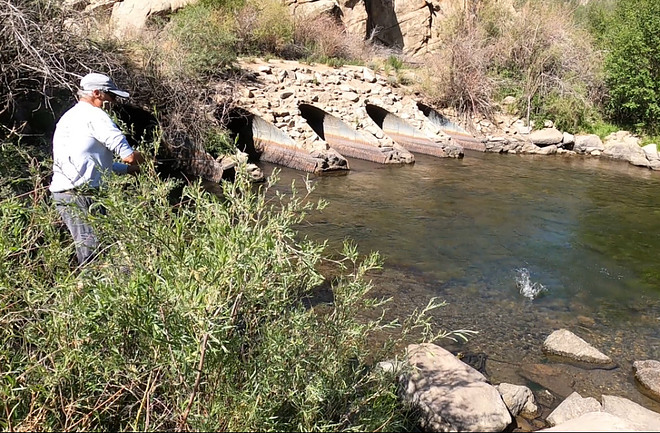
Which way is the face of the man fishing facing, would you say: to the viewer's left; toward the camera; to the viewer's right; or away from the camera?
to the viewer's right

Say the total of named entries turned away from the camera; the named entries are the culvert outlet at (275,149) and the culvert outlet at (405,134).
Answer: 0

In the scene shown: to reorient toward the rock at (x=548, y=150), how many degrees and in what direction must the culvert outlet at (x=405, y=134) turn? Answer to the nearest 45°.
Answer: approximately 90° to its left

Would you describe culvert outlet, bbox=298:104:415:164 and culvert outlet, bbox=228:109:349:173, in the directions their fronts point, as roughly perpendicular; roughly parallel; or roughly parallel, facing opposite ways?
roughly parallel

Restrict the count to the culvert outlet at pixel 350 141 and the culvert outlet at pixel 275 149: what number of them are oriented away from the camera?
0

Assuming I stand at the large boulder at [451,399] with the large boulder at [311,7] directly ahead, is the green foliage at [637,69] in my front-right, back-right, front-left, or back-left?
front-right

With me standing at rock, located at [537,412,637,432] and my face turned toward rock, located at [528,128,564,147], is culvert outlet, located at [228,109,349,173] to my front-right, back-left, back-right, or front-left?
front-left

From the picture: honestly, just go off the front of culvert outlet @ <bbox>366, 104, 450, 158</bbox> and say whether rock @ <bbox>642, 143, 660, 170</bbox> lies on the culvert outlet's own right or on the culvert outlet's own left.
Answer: on the culvert outlet's own left
